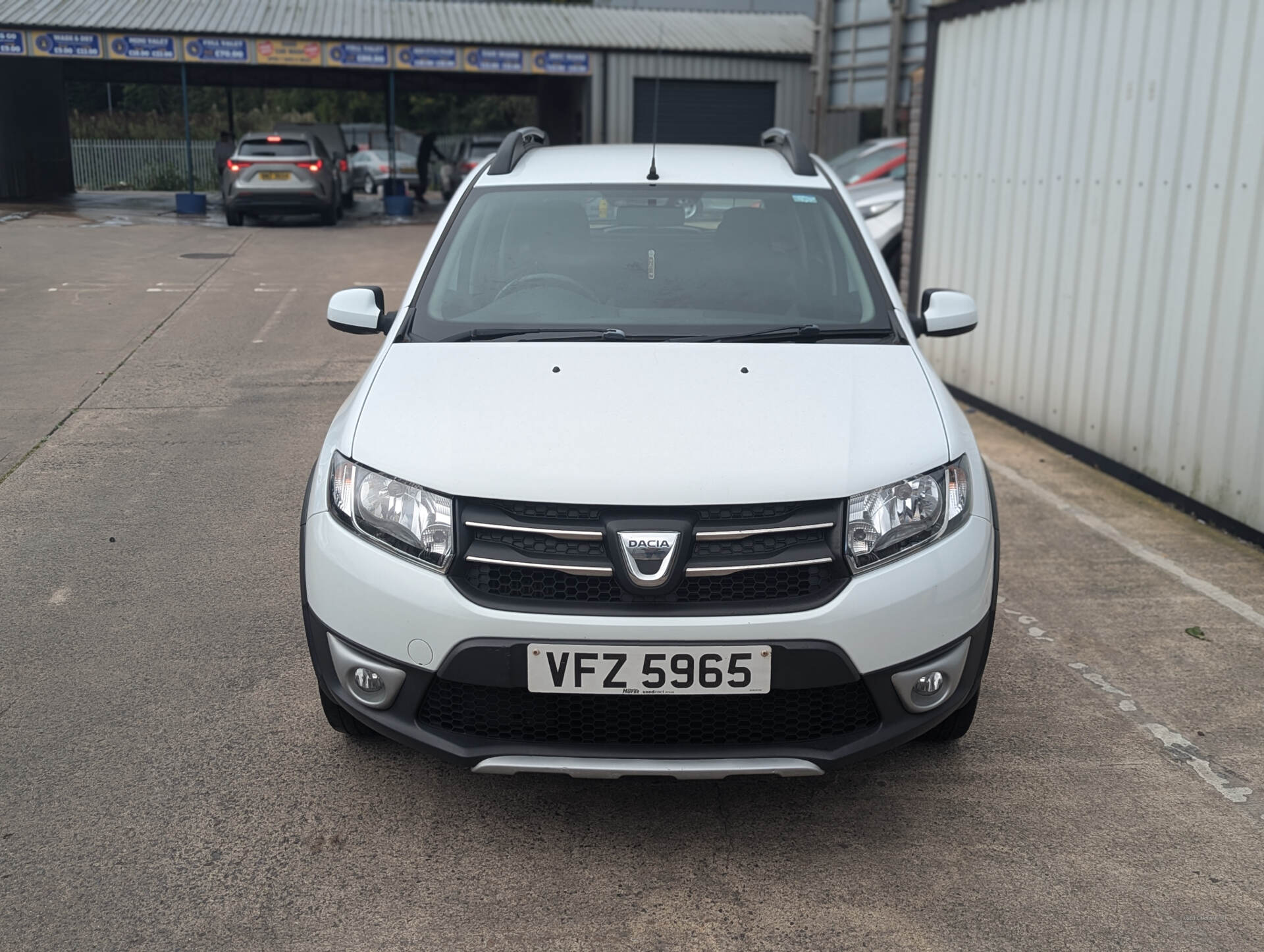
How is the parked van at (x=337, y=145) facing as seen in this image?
away from the camera

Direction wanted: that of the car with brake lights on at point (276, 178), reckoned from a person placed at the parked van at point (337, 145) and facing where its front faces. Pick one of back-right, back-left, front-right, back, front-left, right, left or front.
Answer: back

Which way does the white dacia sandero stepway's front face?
toward the camera

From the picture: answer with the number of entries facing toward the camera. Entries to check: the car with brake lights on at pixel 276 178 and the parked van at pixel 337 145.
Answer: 0

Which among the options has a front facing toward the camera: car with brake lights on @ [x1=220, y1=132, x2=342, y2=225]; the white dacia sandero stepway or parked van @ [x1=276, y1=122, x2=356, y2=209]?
the white dacia sandero stepway

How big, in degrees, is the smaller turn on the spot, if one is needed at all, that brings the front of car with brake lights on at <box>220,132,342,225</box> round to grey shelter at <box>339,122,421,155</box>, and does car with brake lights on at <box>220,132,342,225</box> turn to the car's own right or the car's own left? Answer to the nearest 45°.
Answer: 0° — it already faces it

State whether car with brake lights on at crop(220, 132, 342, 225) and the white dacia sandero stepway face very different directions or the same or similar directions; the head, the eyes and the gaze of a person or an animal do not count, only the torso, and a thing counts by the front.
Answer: very different directions

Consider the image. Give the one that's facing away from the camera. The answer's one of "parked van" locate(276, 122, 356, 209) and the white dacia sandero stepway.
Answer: the parked van

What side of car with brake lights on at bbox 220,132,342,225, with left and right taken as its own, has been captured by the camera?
back

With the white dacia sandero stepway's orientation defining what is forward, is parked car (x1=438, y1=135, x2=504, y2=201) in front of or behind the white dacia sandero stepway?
behind
